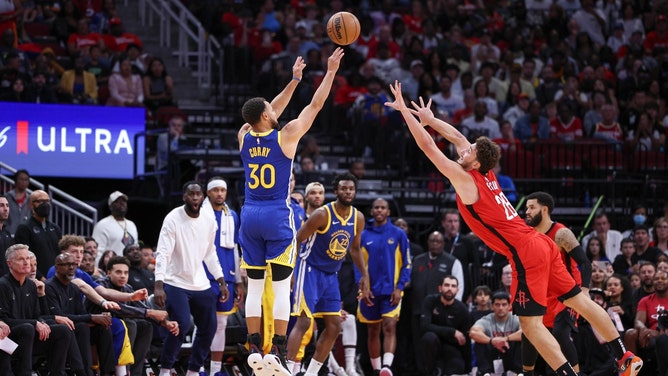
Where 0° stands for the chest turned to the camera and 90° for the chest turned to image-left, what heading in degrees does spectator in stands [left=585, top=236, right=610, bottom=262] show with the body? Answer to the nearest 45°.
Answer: approximately 45°

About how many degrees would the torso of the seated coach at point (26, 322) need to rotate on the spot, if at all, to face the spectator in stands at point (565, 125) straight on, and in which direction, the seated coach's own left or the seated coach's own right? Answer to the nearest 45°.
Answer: approximately 90° to the seated coach's own left

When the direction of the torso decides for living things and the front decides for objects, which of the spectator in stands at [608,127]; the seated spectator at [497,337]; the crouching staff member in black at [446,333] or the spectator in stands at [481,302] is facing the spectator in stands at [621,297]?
the spectator in stands at [608,127]

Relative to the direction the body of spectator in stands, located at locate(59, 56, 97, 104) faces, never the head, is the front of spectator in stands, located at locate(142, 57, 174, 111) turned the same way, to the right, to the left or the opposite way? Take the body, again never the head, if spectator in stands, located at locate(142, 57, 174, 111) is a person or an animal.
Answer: the same way

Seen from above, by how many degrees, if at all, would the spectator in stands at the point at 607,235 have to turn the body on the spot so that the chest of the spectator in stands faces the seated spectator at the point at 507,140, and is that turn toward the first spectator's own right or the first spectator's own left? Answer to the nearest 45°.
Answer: approximately 135° to the first spectator's own right

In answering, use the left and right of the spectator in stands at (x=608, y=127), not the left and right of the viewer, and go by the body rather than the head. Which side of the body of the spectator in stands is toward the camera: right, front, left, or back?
front

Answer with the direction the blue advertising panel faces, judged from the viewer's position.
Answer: facing the viewer

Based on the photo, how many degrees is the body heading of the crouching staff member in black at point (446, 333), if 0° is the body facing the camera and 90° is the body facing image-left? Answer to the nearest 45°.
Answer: approximately 0°

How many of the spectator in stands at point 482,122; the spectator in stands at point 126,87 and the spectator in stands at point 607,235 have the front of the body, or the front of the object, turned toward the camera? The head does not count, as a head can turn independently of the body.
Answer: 3

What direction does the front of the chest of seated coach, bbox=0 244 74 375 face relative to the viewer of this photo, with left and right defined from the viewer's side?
facing the viewer and to the right of the viewer

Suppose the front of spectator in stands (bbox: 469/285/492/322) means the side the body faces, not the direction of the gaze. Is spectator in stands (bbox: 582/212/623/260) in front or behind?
behind

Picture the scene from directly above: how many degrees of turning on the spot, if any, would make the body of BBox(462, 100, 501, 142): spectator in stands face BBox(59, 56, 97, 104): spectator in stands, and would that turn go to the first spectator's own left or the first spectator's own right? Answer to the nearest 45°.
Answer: approximately 90° to the first spectator's own right

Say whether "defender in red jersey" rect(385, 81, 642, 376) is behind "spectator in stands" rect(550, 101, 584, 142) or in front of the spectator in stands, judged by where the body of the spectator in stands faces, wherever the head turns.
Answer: in front

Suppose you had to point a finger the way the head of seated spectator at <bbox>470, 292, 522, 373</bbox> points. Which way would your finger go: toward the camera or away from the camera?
toward the camera

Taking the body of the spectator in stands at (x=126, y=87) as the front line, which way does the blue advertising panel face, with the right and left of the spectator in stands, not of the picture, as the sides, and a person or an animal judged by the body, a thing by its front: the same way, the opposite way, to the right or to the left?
the same way

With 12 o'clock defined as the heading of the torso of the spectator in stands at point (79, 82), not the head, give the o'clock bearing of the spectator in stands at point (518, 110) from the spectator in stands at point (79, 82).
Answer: the spectator in stands at point (518, 110) is roughly at 9 o'clock from the spectator in stands at point (79, 82).

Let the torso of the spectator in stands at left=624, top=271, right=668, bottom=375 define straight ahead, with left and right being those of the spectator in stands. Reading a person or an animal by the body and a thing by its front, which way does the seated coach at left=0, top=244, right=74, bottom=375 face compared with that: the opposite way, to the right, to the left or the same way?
to the left

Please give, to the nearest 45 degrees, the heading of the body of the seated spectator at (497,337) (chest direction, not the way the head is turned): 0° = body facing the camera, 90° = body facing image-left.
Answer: approximately 0°

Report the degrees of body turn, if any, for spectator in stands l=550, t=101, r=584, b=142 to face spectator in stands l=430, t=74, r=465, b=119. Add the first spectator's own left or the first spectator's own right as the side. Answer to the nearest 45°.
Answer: approximately 90° to the first spectator's own right
